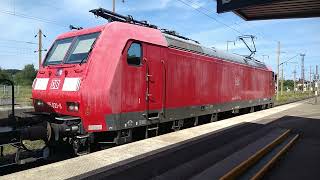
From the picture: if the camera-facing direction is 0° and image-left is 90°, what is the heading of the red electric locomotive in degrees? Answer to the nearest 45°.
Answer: approximately 45°
